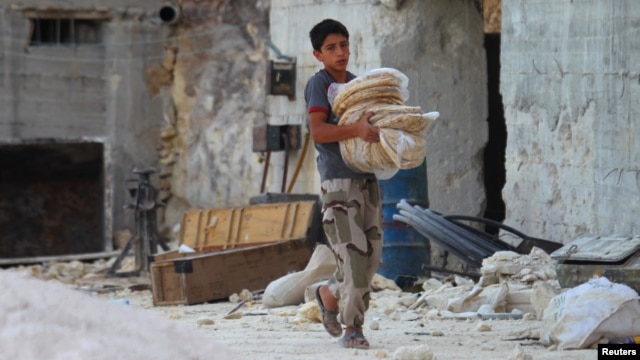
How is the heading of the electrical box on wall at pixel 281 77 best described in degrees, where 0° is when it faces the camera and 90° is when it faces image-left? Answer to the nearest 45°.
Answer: approximately 0°

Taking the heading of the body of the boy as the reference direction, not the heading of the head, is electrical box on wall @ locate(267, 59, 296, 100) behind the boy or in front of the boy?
behind

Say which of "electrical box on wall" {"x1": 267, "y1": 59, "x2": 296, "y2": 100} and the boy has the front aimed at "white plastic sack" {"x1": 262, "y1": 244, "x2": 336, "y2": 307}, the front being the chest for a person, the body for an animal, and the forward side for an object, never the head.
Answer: the electrical box on wall

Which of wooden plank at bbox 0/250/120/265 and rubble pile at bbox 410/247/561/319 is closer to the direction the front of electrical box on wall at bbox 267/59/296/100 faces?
the rubble pile

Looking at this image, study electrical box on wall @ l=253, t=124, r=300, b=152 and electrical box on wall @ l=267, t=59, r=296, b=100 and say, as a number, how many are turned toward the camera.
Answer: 2

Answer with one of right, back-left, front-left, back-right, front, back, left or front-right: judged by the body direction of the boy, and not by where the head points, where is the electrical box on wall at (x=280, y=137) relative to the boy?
back-left

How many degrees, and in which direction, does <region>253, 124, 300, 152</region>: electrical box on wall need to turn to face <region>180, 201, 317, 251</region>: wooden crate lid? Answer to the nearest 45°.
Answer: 0° — it already faces it

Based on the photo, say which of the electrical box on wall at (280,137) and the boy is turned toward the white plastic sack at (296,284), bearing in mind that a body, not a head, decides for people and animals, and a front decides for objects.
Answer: the electrical box on wall
